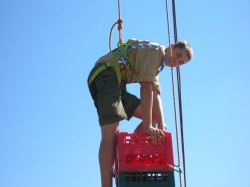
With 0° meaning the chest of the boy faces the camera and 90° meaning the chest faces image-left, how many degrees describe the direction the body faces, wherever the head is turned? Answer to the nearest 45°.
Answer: approximately 270°
